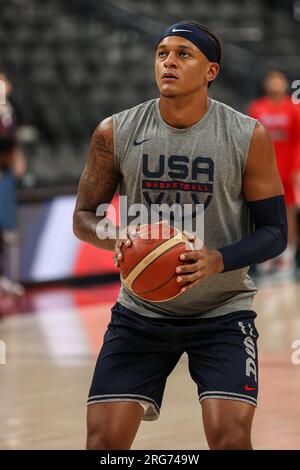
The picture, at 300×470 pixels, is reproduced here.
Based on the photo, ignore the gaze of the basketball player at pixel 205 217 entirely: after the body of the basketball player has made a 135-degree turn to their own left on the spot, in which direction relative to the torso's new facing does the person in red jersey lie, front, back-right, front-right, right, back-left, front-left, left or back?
front-left

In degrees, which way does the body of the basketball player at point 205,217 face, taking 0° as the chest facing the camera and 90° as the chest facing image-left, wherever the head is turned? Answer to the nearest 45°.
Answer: approximately 0°
